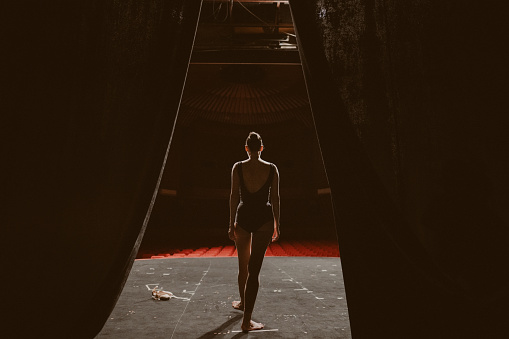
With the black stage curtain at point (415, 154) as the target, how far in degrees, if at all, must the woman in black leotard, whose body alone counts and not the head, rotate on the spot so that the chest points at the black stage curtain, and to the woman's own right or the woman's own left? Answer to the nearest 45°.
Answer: approximately 135° to the woman's own right

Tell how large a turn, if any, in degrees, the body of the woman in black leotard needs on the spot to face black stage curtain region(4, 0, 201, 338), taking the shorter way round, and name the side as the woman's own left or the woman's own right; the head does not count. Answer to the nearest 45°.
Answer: approximately 135° to the woman's own left

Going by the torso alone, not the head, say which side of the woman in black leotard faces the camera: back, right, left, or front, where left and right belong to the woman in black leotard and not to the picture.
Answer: back
